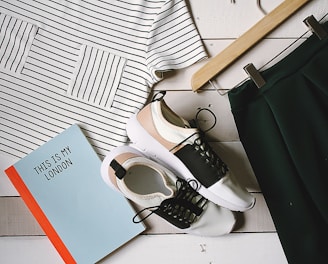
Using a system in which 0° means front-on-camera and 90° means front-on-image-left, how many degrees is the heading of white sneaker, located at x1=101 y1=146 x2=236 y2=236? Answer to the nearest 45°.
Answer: approximately 315°
